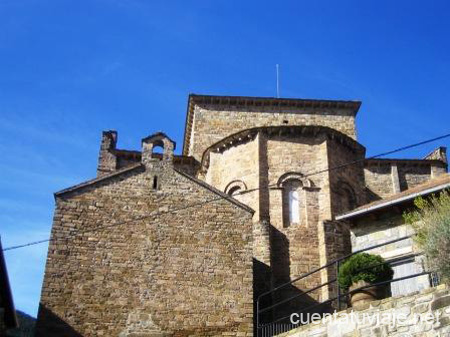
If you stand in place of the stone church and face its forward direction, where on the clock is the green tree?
The green tree is roughly at 5 o'clock from the stone church.

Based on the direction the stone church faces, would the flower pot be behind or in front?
behind

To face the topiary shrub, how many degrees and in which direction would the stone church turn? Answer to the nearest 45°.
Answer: approximately 135° to its right
